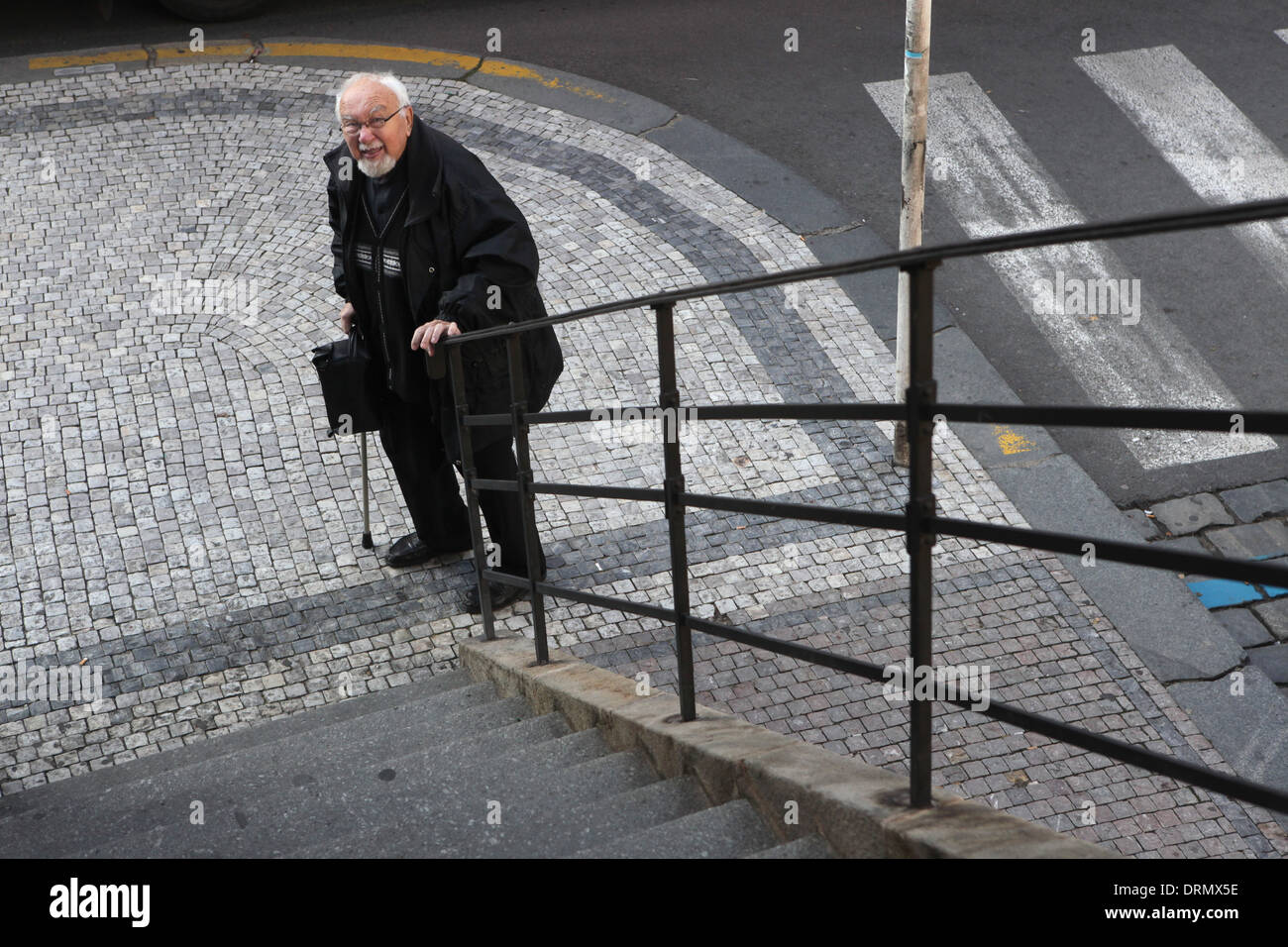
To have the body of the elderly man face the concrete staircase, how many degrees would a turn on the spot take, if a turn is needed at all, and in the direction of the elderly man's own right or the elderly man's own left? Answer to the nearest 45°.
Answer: approximately 45° to the elderly man's own left

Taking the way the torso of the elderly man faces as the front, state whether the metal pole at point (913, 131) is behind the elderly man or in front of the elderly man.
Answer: behind

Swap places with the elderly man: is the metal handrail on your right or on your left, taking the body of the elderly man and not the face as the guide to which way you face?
on your left

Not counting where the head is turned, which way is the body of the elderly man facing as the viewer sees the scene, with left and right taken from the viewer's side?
facing the viewer and to the left of the viewer

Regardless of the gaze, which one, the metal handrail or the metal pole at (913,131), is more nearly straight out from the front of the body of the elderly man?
the metal handrail
